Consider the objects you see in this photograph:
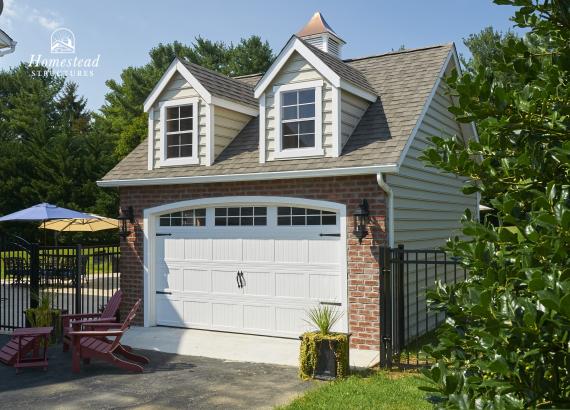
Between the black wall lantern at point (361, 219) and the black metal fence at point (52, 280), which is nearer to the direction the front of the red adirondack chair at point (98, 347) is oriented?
the black metal fence

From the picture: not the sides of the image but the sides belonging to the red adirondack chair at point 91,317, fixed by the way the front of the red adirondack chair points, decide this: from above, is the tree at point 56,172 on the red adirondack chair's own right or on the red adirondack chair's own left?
on the red adirondack chair's own right

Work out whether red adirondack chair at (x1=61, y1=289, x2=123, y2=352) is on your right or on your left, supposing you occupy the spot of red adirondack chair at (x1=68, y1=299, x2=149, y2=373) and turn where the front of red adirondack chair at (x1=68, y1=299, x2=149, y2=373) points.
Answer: on your right

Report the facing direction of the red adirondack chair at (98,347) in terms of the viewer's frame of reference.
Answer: facing to the left of the viewer

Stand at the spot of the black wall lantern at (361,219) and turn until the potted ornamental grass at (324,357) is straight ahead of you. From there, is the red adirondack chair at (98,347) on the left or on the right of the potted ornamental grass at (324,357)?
right

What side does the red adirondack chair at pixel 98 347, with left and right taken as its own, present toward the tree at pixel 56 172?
right

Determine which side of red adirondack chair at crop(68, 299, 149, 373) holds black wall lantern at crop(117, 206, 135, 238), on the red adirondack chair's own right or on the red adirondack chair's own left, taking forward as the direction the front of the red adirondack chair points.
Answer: on the red adirondack chair's own right
